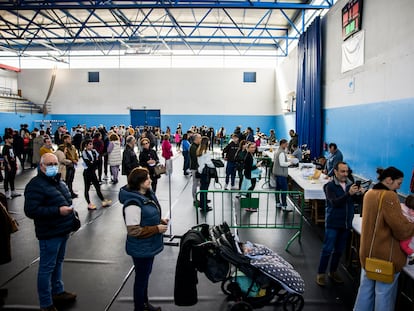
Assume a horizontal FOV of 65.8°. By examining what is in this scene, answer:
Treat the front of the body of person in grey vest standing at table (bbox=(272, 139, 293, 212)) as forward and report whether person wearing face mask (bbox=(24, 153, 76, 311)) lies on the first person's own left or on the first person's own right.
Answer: on the first person's own right

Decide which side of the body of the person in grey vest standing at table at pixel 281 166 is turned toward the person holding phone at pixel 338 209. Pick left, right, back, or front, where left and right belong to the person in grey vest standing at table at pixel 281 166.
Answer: right

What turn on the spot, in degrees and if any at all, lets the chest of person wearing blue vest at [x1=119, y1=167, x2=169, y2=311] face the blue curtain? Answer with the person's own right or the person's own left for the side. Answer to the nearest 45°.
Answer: approximately 45° to the person's own left

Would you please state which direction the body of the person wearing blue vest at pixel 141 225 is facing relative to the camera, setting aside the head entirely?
to the viewer's right

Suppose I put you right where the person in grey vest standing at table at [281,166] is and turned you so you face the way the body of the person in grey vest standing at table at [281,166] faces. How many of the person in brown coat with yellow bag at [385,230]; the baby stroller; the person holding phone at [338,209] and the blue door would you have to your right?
3

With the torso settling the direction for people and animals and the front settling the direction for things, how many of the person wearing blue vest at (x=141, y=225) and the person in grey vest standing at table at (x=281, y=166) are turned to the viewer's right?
2

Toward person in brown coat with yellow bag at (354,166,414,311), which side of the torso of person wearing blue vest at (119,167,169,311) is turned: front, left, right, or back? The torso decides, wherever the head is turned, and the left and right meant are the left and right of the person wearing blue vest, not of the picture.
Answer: front

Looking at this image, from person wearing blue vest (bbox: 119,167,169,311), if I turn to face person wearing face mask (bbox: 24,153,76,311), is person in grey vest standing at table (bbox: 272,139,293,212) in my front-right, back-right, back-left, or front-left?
back-right

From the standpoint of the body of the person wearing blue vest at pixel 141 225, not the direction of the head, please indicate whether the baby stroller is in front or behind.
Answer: in front

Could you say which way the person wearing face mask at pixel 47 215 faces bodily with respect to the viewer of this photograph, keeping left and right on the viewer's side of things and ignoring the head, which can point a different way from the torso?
facing the viewer and to the right of the viewer

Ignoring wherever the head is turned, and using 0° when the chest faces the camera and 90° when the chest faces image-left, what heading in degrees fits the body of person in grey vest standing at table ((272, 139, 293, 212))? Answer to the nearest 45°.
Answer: approximately 270°

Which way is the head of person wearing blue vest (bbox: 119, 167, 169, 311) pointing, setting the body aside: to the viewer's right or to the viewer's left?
to the viewer's right

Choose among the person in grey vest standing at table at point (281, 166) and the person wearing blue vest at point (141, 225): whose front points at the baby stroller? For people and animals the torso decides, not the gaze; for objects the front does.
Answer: the person wearing blue vest at point (141, 225)

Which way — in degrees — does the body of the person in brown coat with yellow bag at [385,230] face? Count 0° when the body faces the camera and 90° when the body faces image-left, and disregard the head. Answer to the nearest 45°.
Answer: approximately 225°

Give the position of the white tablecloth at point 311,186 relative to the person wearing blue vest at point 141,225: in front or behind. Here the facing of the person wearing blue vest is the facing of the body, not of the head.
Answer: in front

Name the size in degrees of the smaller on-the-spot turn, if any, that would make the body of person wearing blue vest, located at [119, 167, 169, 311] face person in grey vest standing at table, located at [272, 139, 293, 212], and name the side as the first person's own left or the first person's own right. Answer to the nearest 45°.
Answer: approximately 45° to the first person's own left
